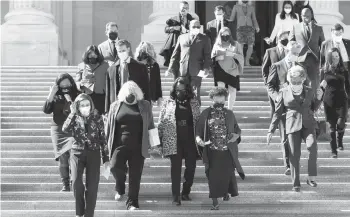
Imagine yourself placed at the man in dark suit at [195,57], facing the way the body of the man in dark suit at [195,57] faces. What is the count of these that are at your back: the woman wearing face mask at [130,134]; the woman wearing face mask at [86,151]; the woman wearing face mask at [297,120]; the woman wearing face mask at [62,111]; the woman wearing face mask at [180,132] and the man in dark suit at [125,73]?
0

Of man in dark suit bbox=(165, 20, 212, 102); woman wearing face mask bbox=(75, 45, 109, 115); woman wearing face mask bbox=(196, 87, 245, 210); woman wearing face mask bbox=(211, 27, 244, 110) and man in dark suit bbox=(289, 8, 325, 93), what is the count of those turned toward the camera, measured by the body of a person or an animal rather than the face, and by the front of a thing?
5

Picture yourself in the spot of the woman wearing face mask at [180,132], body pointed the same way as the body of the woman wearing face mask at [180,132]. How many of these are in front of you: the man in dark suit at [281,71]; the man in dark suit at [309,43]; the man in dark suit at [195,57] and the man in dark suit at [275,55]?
0

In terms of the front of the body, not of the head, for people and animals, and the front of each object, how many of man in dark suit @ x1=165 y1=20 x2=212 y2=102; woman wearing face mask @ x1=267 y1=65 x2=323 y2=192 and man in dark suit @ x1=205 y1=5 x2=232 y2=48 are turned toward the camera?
3

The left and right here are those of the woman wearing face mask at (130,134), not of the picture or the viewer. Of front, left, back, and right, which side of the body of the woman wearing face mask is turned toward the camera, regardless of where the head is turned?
front

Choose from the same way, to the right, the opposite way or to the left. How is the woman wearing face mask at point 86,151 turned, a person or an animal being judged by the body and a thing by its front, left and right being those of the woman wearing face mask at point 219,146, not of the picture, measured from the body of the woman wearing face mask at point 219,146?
the same way

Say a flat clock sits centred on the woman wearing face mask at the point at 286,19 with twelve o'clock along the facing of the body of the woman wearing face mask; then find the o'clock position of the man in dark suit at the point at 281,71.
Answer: The man in dark suit is roughly at 12 o'clock from the woman wearing face mask.

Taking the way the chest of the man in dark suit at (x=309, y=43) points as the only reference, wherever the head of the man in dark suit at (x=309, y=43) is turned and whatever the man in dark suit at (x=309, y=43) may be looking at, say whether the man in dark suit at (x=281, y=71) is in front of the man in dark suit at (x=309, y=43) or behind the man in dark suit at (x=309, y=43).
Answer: in front

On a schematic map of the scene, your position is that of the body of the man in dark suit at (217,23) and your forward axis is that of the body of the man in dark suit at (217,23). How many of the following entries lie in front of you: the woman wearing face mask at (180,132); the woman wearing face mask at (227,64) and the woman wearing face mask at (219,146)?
3

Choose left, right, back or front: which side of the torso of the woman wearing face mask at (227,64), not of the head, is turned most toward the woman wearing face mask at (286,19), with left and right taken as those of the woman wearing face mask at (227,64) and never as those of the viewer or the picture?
back

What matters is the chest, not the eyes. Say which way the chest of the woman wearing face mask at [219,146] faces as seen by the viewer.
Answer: toward the camera

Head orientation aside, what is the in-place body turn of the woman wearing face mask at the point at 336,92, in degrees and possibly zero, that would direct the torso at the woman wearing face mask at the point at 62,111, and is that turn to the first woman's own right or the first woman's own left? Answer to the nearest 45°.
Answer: approximately 45° to the first woman's own right

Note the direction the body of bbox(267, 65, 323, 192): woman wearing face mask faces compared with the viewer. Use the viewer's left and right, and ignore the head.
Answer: facing the viewer

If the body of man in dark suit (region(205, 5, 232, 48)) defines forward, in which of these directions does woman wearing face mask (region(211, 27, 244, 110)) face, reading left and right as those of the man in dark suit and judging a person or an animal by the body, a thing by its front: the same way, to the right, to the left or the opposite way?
the same way

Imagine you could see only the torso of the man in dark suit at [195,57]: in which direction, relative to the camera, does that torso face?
toward the camera

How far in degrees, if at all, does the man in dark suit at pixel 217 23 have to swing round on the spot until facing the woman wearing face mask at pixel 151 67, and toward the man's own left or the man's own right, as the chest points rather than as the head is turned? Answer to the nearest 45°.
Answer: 0° — they already face them

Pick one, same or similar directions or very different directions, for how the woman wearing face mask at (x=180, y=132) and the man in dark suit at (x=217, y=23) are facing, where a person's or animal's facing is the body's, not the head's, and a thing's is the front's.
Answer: same or similar directions

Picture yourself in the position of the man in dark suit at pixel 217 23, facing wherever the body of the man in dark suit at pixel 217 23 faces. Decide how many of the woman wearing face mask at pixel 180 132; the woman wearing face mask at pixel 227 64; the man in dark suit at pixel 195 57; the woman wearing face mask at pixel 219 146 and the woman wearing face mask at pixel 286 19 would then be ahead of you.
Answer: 4

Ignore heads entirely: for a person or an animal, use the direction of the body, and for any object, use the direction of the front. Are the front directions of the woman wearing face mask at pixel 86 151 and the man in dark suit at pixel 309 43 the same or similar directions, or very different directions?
same or similar directions

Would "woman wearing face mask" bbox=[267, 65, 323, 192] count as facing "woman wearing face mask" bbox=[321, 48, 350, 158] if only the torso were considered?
no

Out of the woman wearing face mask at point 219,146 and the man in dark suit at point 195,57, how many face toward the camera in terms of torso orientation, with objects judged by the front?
2
